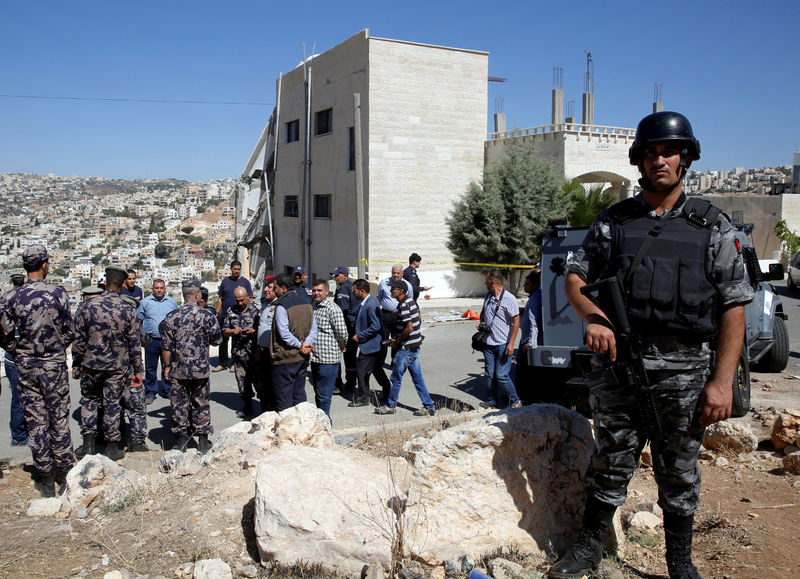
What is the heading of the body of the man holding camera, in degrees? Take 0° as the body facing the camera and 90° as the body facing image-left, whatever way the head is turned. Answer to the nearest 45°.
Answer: approximately 45°

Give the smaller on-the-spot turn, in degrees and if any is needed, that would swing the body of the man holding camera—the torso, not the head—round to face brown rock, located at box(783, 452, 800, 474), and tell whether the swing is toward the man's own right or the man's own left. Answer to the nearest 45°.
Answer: approximately 90° to the man's own left

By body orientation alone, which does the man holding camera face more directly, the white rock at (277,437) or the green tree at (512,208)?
the white rock

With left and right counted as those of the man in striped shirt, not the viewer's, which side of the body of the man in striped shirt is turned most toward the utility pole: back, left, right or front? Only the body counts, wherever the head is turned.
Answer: right

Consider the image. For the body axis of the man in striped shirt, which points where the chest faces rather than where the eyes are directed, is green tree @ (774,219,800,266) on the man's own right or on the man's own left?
on the man's own right

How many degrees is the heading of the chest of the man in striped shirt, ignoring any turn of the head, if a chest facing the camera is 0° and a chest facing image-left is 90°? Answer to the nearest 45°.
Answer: approximately 90°

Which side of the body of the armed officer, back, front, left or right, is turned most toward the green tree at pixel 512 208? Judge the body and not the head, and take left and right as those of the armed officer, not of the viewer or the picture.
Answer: back

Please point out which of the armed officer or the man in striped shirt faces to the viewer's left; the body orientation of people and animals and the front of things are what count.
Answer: the man in striped shirt

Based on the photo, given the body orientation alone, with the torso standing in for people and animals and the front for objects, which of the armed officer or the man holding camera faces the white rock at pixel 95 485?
the man holding camera

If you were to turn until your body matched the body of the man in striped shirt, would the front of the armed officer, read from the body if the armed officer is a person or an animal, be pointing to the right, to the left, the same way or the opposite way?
to the left

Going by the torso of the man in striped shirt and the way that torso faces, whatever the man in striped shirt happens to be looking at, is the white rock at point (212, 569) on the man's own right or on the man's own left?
on the man's own left

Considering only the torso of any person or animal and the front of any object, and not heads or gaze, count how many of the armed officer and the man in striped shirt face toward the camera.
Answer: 1
